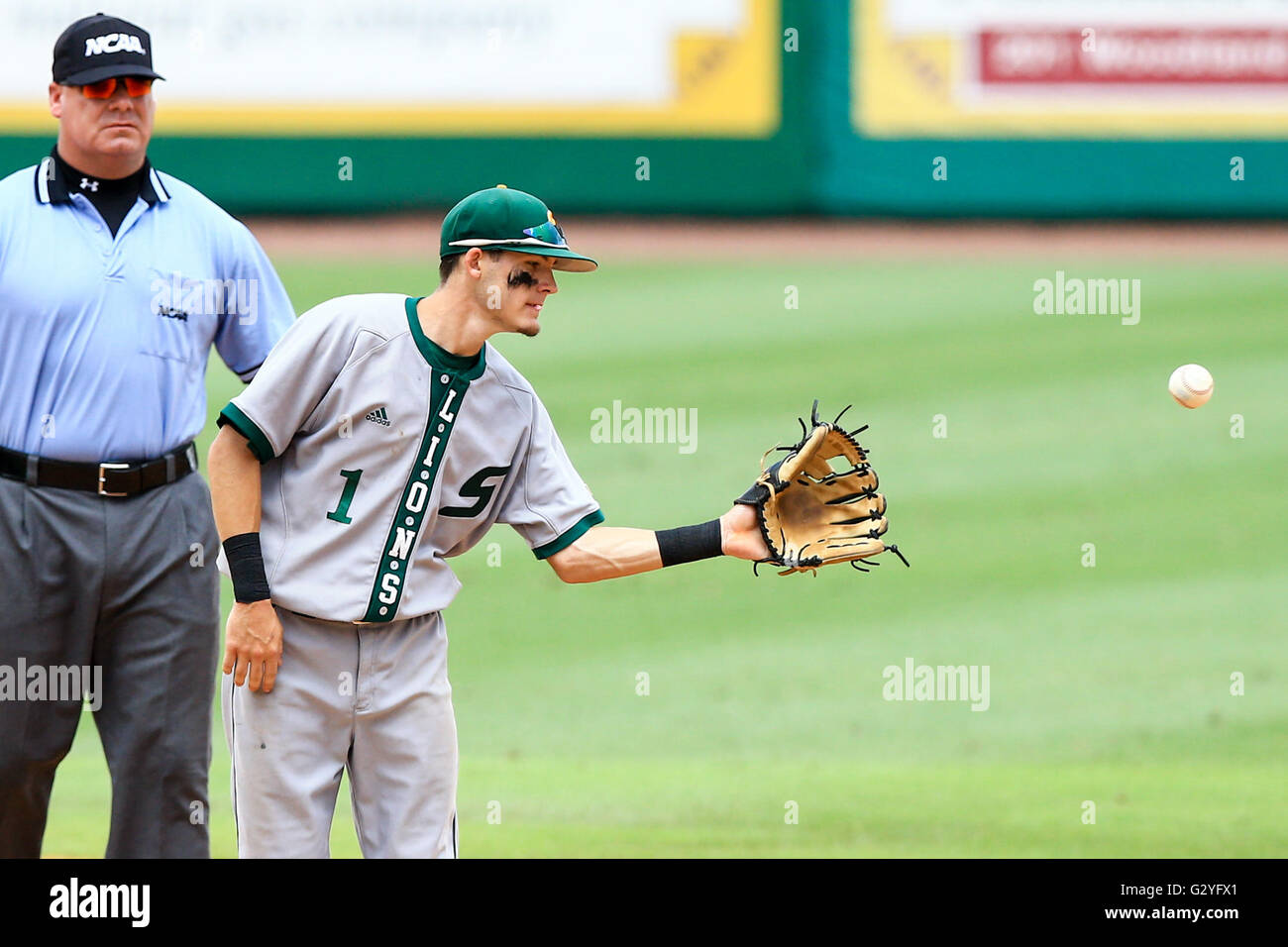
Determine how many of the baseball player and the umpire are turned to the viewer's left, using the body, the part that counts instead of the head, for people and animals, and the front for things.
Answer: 0

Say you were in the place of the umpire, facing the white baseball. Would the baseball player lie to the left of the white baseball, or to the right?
right

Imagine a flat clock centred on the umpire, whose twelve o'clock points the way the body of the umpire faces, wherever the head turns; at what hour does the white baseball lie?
The white baseball is roughly at 9 o'clock from the umpire.

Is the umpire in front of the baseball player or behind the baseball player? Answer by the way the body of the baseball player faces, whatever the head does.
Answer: behind

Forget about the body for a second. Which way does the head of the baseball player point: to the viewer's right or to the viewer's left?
to the viewer's right

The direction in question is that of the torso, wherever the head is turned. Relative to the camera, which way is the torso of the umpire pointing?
toward the camera

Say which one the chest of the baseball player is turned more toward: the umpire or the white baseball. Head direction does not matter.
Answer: the white baseball

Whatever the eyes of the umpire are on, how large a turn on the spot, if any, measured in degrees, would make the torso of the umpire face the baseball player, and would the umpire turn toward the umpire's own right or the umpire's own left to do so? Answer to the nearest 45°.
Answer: approximately 45° to the umpire's own left

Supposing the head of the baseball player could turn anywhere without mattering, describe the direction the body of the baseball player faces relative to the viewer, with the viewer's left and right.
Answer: facing the viewer and to the right of the viewer
